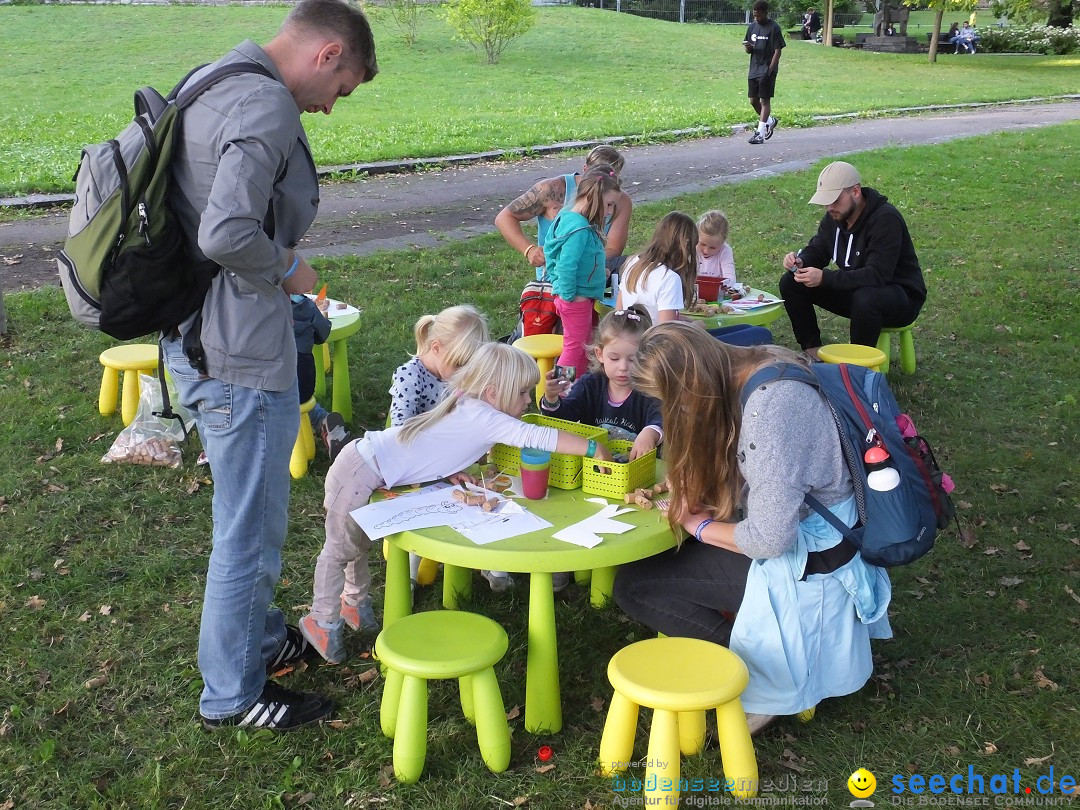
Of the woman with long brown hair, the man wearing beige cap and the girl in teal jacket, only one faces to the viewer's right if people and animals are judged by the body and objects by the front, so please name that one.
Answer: the girl in teal jacket

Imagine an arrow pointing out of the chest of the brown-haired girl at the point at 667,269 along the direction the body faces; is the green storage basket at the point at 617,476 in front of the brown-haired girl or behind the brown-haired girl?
behind

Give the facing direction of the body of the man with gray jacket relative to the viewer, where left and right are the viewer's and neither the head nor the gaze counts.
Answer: facing to the right of the viewer

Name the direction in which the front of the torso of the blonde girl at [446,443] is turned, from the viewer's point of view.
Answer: to the viewer's right

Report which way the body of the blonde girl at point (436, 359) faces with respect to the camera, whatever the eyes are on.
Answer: to the viewer's right

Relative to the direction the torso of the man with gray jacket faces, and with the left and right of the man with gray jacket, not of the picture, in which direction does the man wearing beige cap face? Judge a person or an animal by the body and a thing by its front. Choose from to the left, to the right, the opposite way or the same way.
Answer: the opposite way

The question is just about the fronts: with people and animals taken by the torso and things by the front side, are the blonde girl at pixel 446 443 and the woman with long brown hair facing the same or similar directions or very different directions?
very different directions

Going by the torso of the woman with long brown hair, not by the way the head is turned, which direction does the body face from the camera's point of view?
to the viewer's left

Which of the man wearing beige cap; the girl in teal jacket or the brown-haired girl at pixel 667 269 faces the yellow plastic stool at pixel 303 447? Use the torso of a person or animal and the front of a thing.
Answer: the man wearing beige cap

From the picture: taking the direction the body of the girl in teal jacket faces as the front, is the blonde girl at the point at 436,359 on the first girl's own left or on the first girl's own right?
on the first girl's own right
